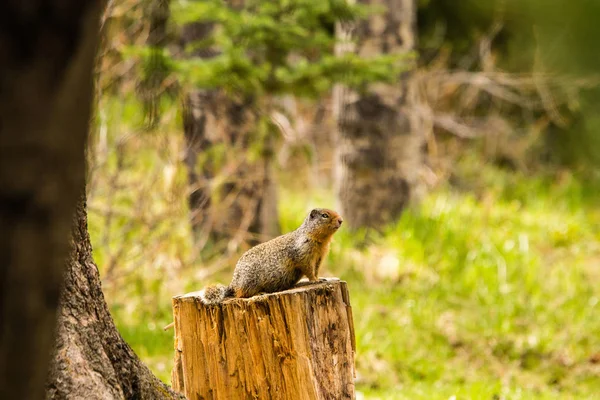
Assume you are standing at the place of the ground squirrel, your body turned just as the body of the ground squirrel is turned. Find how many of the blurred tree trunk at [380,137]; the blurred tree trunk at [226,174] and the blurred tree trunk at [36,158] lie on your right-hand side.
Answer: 1

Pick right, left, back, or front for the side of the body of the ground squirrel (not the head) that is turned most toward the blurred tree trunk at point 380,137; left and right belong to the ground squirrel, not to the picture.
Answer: left

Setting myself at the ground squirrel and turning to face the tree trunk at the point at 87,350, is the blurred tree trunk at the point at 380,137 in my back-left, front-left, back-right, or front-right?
back-right

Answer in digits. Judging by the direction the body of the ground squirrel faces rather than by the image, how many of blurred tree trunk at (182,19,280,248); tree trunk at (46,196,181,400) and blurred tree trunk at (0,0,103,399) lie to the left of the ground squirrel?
1

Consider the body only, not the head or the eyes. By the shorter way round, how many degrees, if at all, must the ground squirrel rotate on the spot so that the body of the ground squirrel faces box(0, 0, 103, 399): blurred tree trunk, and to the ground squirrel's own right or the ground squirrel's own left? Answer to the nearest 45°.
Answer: approximately 90° to the ground squirrel's own right

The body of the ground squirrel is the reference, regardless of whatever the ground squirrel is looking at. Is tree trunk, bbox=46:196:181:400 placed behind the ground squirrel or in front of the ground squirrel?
behind

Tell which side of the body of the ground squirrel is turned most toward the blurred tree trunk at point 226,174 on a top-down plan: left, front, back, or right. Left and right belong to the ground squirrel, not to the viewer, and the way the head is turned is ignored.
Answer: left

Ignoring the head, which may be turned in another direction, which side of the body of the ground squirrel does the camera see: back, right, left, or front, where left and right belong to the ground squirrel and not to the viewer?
right
